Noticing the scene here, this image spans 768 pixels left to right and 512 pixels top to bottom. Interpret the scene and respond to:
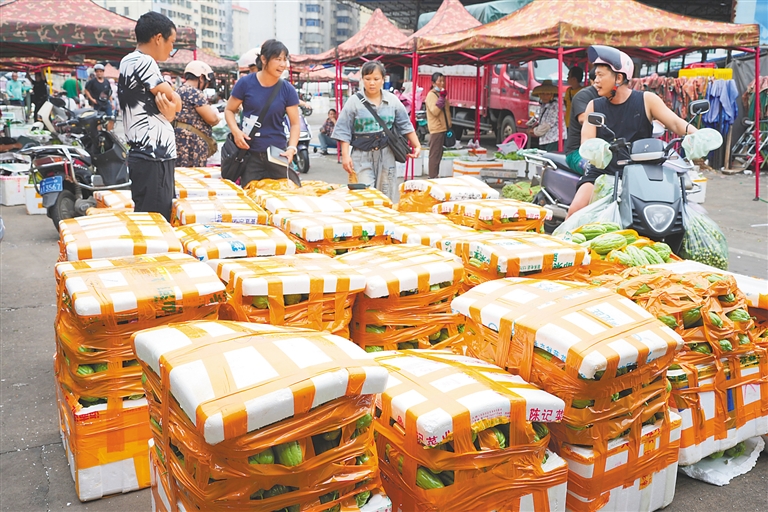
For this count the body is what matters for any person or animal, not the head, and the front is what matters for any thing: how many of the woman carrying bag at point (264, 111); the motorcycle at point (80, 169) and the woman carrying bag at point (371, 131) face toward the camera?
2

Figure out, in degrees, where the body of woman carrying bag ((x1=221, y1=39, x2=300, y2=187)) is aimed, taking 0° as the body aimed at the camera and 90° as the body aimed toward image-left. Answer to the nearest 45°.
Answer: approximately 0°

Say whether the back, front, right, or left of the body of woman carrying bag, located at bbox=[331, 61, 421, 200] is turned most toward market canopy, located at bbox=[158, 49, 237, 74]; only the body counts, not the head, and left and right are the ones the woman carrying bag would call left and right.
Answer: back

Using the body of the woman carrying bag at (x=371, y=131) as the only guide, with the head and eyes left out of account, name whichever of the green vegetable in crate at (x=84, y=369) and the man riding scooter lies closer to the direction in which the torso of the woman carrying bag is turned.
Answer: the green vegetable in crate

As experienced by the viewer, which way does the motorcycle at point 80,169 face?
facing away from the viewer and to the right of the viewer

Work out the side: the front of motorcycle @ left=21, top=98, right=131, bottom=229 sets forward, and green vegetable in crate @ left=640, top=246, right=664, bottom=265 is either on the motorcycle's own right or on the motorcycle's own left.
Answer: on the motorcycle's own right

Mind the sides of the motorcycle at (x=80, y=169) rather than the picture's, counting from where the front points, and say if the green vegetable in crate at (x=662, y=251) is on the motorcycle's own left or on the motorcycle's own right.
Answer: on the motorcycle's own right

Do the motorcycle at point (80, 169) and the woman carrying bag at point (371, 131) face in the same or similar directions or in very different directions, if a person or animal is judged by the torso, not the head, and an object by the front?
very different directions

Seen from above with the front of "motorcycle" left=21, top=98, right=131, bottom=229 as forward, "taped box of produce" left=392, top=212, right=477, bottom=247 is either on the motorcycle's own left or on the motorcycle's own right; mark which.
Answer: on the motorcycle's own right
